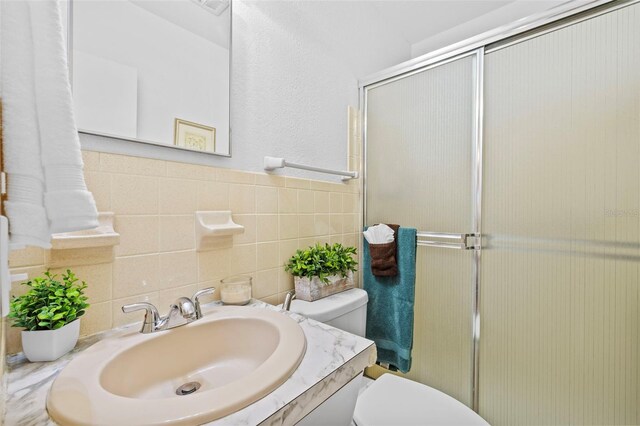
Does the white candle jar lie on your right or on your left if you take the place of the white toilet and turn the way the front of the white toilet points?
on your right

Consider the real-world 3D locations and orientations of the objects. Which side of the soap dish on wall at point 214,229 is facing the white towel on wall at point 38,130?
right
